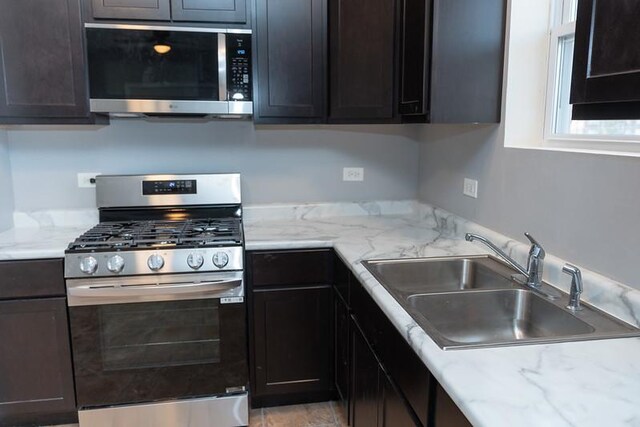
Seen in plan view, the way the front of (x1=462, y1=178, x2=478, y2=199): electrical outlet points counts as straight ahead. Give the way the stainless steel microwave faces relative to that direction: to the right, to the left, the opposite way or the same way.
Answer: to the left

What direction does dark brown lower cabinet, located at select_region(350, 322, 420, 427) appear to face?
to the viewer's left

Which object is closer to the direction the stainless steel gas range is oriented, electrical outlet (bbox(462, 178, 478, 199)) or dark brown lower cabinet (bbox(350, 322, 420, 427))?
the dark brown lower cabinet

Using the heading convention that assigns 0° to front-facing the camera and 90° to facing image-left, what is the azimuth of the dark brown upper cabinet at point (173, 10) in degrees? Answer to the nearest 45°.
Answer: approximately 0°

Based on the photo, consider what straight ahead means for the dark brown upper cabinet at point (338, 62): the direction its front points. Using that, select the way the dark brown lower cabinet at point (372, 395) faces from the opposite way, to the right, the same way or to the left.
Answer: to the right

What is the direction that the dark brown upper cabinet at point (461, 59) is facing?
to the viewer's left

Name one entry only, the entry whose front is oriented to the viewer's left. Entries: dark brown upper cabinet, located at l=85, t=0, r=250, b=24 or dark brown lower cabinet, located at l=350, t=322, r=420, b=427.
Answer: the dark brown lower cabinet

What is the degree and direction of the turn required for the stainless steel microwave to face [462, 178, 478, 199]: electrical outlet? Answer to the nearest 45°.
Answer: approximately 90° to its left

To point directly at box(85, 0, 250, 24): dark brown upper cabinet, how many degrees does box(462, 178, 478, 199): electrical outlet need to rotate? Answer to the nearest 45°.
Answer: approximately 45° to its right

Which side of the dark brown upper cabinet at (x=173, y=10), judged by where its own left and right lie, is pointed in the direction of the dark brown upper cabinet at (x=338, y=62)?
left
